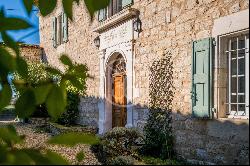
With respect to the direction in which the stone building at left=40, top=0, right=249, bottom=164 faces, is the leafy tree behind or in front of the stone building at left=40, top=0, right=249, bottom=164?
in front

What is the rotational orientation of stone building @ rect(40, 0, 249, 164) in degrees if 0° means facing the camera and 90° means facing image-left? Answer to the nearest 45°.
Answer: approximately 45°
